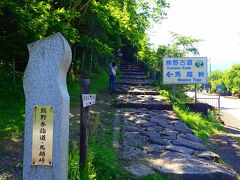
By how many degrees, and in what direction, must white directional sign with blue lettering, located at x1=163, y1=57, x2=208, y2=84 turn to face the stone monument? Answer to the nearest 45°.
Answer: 0° — it already faces it

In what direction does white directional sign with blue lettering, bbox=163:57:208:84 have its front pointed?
toward the camera
